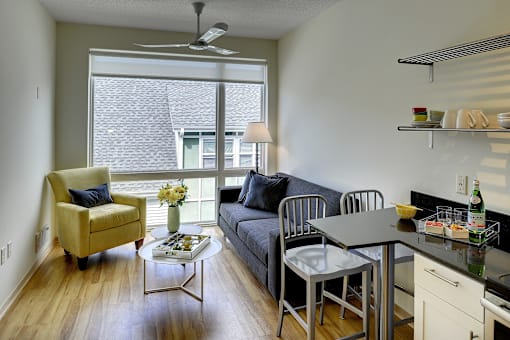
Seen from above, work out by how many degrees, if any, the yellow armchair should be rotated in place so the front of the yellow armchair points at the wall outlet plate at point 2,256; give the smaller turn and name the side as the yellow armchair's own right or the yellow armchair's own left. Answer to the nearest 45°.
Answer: approximately 90° to the yellow armchair's own right

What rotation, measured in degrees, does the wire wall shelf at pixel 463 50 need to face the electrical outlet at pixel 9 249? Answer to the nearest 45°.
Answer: approximately 45° to its right

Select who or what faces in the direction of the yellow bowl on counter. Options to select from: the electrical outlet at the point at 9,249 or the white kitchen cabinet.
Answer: the electrical outlet

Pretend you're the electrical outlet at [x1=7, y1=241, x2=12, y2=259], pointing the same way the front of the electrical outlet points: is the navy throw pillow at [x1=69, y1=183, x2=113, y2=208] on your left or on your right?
on your left

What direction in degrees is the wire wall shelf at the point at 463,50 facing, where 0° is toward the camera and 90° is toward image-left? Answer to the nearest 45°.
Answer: approximately 45°
